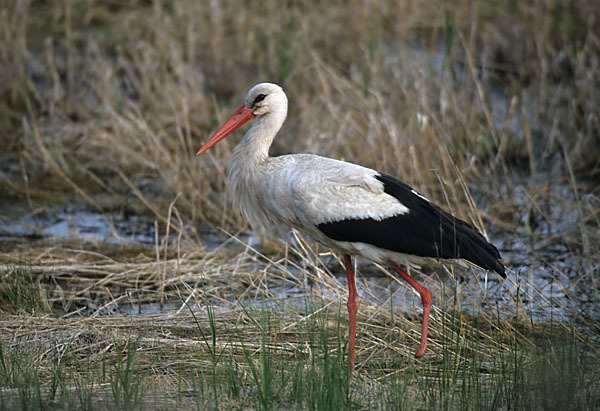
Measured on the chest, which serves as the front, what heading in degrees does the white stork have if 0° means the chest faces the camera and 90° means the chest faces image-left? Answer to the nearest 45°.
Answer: approximately 90°
